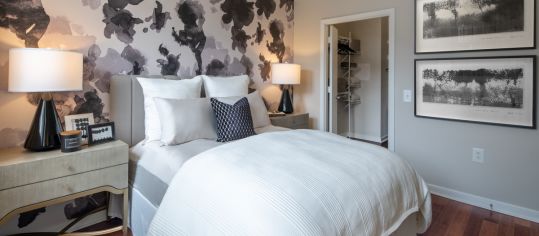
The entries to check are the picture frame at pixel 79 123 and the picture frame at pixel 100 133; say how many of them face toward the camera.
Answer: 2

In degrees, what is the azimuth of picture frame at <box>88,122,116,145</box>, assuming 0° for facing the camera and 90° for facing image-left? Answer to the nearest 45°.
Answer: approximately 0°
